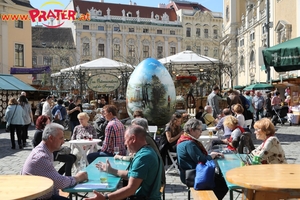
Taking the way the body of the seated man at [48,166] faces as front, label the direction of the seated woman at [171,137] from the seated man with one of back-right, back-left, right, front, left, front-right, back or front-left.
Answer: front-left

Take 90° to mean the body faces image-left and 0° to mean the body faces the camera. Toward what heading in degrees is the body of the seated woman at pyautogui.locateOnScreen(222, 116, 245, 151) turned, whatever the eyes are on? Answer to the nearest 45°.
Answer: approximately 90°

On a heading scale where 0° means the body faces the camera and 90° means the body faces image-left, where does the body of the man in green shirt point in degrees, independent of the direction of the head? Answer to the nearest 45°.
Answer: approximately 90°

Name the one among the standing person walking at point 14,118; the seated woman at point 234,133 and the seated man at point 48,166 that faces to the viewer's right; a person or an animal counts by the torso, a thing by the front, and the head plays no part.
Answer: the seated man

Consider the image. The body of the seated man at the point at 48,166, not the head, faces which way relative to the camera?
to the viewer's right

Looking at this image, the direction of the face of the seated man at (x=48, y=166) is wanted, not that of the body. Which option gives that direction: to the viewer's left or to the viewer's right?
to the viewer's right

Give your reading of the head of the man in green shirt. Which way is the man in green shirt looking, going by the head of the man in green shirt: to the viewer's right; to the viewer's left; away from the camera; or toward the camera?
to the viewer's left

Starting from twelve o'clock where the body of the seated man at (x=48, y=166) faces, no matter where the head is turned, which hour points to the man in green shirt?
The man in green shirt is roughly at 1 o'clock from the seated man.

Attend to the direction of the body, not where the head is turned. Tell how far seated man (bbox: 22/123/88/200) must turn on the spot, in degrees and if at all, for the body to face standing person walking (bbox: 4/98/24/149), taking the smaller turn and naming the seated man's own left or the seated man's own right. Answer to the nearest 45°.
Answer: approximately 90° to the seated man's own left
